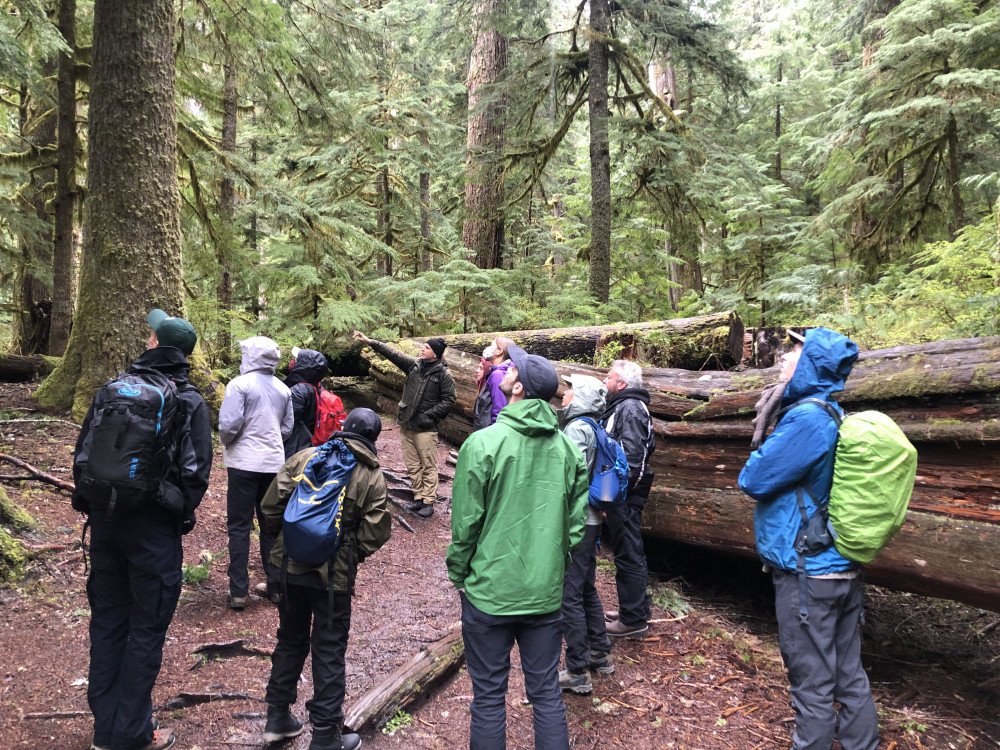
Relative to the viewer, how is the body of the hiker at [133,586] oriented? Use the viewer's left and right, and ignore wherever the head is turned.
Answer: facing away from the viewer and to the right of the viewer

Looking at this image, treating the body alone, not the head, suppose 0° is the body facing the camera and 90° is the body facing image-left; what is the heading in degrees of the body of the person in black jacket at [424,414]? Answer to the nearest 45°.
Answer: approximately 45°

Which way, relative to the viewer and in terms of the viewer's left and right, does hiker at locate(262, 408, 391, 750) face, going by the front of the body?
facing away from the viewer and to the right of the viewer

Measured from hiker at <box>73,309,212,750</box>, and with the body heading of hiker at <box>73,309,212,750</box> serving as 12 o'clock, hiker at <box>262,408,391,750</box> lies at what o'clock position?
hiker at <box>262,408,391,750</box> is roughly at 2 o'clock from hiker at <box>73,309,212,750</box>.
